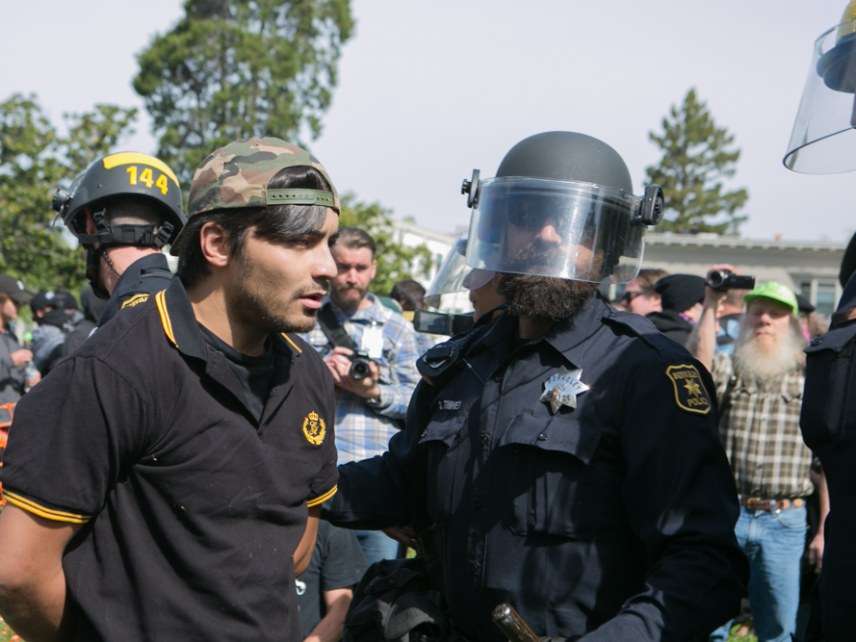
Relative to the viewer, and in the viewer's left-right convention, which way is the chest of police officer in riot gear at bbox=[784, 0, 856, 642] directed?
facing to the left of the viewer

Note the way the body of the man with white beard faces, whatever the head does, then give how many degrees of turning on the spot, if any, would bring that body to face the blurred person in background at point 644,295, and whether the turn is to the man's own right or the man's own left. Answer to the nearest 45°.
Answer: approximately 135° to the man's own right

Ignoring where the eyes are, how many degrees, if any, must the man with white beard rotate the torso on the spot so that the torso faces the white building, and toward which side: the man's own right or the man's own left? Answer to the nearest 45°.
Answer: approximately 180°

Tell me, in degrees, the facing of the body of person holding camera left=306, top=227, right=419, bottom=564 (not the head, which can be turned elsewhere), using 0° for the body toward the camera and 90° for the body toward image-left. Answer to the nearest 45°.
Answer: approximately 0°

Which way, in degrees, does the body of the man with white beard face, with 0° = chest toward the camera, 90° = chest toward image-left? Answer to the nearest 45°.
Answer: approximately 0°

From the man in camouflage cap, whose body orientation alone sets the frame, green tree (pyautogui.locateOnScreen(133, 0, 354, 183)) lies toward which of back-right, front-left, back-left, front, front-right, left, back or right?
back-left

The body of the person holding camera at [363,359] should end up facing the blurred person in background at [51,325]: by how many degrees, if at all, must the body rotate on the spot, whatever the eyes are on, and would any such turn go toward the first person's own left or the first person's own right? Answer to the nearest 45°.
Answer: approximately 135° to the first person's own right

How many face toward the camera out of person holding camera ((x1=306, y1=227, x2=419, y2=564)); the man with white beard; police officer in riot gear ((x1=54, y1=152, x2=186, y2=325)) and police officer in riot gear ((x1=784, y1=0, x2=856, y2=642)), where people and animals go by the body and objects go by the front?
2
